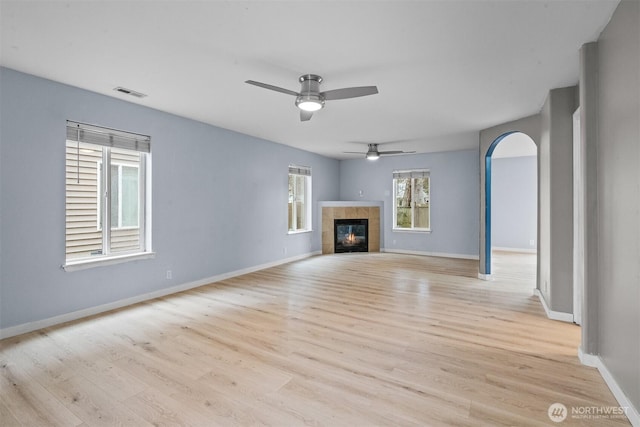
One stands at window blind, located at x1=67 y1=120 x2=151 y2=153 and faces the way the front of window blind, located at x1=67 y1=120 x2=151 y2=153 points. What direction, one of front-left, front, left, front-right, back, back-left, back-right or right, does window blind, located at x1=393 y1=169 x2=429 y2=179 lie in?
front-left

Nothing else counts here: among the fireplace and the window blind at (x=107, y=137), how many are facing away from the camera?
0

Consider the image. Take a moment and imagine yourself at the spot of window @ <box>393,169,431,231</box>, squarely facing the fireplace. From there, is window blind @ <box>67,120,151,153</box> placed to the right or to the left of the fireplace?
left

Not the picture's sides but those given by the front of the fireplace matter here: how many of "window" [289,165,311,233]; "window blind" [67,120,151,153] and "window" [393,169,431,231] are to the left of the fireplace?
1

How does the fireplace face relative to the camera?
toward the camera

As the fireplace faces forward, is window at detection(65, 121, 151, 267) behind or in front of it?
in front

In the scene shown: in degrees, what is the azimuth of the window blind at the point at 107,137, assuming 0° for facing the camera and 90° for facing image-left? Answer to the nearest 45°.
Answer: approximately 315°

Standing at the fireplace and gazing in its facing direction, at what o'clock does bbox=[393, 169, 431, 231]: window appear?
The window is roughly at 9 o'clock from the fireplace.

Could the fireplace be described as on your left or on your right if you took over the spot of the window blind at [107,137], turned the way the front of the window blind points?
on your left

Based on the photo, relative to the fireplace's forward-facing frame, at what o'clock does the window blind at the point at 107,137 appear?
The window blind is roughly at 1 o'clock from the fireplace.

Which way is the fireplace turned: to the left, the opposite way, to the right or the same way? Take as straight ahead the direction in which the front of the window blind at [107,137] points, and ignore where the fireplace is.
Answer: to the right

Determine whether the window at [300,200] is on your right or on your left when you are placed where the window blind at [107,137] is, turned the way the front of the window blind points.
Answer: on your left
